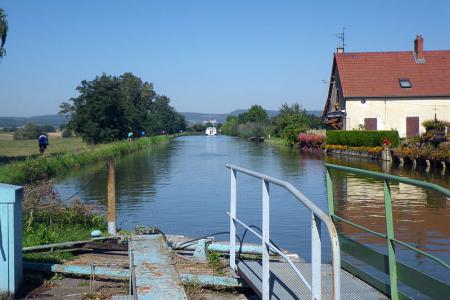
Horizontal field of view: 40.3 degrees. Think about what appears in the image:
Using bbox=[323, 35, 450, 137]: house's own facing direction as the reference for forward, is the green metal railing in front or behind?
in front

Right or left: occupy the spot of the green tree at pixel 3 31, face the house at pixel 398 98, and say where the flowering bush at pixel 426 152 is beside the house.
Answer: right

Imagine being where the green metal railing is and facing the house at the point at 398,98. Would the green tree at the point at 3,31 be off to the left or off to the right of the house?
left

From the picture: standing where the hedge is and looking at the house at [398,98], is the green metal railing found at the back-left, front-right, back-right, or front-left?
back-right

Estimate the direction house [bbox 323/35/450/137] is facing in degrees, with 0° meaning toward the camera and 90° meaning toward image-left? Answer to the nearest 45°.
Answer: approximately 0°

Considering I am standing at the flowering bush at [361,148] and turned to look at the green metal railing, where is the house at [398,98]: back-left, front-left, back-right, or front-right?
back-left

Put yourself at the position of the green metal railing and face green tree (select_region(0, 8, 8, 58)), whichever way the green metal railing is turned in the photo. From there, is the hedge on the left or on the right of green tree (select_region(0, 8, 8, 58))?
right

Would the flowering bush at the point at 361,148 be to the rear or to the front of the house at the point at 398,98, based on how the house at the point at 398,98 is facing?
to the front

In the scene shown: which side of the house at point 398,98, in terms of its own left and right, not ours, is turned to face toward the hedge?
front
